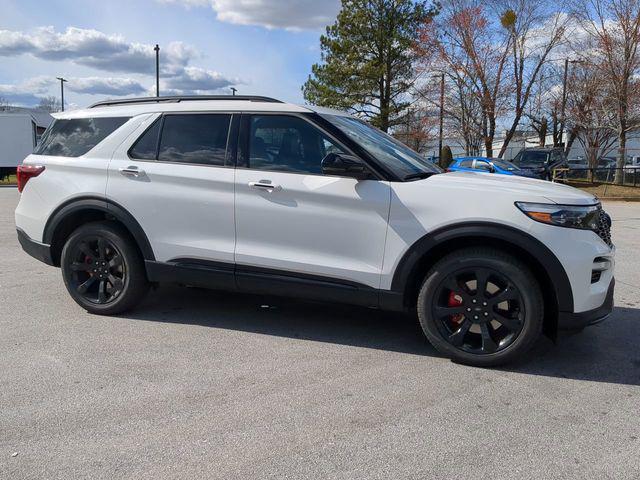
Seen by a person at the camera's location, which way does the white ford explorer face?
facing to the right of the viewer

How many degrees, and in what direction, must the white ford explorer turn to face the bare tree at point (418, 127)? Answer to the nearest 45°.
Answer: approximately 90° to its left

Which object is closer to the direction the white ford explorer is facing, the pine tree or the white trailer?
the pine tree

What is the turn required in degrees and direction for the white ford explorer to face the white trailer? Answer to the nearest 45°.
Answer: approximately 135° to its left

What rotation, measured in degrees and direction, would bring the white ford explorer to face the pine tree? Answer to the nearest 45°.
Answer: approximately 90° to its left

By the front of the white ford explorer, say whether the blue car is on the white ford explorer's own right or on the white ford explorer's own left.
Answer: on the white ford explorer's own left
